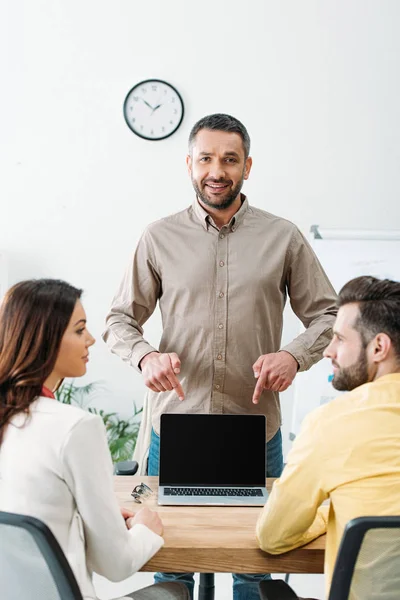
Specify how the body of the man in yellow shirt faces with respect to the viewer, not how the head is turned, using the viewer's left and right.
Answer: facing away from the viewer and to the left of the viewer

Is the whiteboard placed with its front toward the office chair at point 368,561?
yes

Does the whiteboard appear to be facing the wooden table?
yes

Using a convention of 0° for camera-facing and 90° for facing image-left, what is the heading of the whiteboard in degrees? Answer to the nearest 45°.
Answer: approximately 0°
